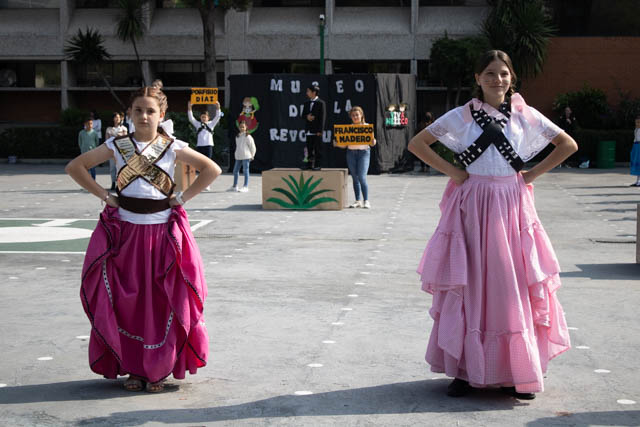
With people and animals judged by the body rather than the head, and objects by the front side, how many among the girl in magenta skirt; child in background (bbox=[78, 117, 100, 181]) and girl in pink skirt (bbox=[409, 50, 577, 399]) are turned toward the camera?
3

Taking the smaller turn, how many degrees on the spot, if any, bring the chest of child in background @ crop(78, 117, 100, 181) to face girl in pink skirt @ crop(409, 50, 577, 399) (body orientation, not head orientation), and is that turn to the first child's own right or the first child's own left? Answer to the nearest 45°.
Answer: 0° — they already face them

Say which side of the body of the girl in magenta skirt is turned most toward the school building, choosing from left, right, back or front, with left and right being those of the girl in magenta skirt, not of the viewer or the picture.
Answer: back

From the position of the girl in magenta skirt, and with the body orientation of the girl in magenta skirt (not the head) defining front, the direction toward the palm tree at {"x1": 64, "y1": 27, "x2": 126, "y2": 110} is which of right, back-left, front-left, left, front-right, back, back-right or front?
back

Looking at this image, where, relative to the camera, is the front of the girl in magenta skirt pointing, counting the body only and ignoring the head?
toward the camera

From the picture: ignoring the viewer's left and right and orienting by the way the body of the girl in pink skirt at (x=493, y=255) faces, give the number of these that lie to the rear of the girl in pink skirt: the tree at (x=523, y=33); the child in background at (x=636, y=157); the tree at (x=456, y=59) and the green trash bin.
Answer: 4

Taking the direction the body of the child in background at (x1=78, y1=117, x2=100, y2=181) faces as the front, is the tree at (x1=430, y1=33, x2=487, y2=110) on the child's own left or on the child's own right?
on the child's own left

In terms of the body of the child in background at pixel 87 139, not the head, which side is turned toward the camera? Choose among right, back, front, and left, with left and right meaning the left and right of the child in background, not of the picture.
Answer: front

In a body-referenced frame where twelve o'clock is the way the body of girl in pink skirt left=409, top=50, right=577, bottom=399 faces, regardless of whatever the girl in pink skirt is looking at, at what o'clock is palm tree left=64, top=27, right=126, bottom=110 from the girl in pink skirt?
The palm tree is roughly at 5 o'clock from the girl in pink skirt.

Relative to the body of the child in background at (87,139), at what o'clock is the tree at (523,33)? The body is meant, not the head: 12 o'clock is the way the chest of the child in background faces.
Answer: The tree is roughly at 8 o'clock from the child in background.

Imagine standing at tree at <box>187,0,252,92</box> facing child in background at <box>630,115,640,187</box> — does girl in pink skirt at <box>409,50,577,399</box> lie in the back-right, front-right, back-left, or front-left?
front-right
